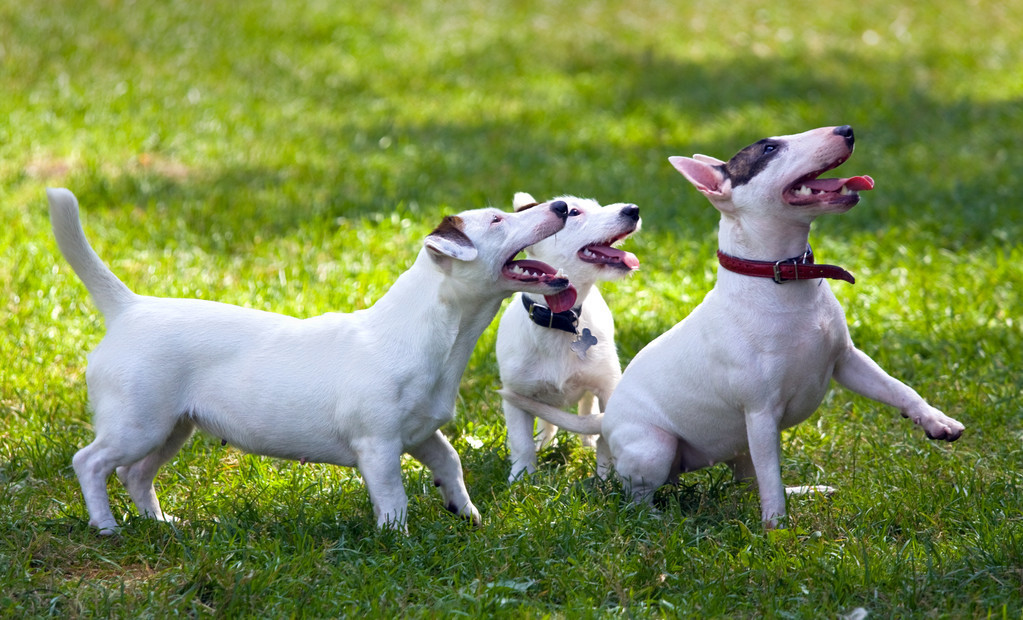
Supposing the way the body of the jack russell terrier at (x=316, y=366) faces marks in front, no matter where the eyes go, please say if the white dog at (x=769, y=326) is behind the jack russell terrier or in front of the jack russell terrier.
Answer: in front

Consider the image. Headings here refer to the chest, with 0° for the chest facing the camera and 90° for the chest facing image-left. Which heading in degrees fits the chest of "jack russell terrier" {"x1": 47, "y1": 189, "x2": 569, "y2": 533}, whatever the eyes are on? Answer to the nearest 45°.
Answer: approximately 270°
